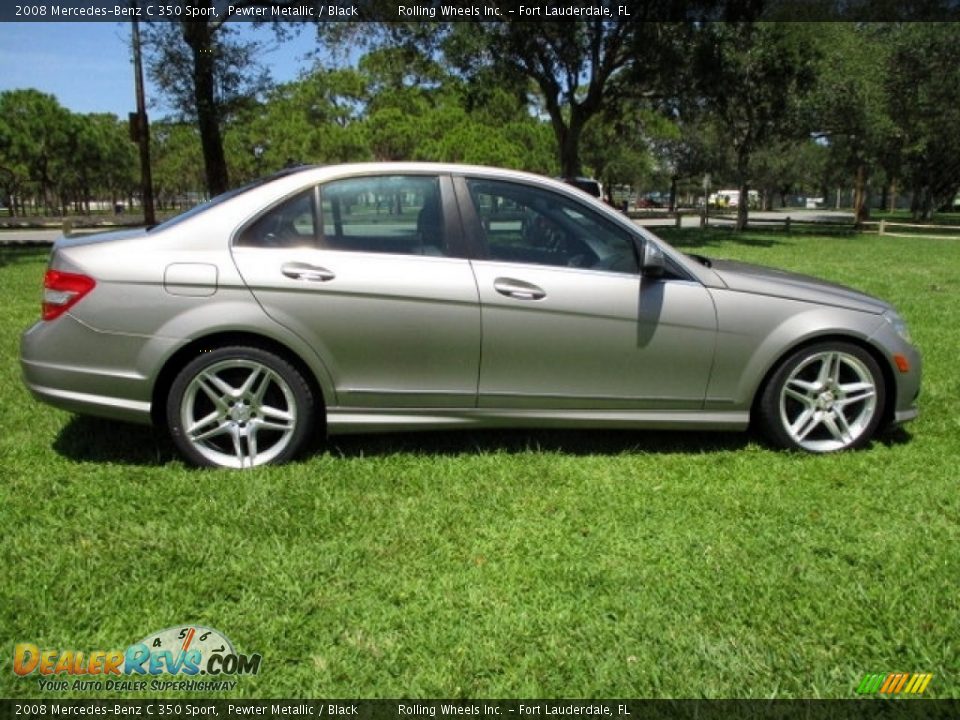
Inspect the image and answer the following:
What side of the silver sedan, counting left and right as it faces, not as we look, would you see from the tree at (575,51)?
left

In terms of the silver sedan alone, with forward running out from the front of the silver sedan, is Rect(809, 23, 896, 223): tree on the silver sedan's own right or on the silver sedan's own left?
on the silver sedan's own left

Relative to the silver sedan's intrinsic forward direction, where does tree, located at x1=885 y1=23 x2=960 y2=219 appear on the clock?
The tree is roughly at 10 o'clock from the silver sedan.

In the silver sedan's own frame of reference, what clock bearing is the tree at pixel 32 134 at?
The tree is roughly at 8 o'clock from the silver sedan.

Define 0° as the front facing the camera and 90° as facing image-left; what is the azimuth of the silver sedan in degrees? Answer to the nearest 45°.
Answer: approximately 270°

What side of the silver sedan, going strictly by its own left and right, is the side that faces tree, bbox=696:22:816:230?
left
